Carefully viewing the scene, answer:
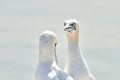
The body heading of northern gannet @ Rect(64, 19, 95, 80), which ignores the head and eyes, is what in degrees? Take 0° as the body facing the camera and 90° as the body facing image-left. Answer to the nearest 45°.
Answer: approximately 45°

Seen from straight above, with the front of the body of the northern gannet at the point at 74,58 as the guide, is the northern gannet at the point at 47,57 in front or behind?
in front
